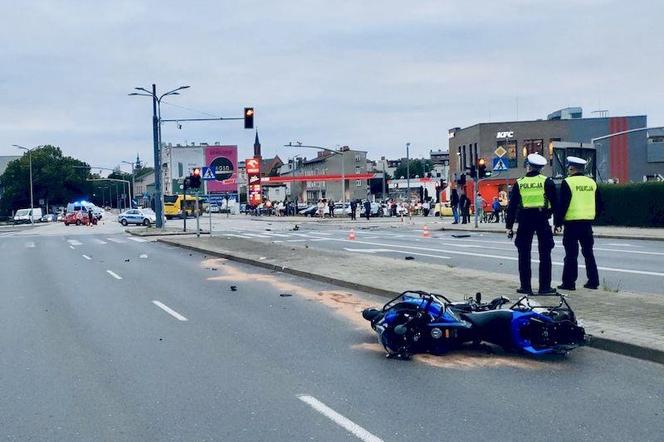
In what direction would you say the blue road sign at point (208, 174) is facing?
toward the camera

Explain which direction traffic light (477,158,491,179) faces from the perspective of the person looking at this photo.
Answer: facing the viewer

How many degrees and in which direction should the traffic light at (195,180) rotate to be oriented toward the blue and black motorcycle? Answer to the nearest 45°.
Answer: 0° — it already faces it

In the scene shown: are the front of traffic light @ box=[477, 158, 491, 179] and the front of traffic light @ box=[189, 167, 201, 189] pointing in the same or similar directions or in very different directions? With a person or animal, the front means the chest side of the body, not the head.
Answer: same or similar directions

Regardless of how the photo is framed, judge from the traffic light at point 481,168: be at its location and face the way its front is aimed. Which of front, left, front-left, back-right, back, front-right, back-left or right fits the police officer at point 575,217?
front

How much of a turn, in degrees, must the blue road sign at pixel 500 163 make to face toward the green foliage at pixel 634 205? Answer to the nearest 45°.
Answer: approximately 90° to its left

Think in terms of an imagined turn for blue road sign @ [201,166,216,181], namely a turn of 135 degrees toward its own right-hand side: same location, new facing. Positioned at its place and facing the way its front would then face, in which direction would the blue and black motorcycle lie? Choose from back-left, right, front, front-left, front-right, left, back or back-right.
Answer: back-left

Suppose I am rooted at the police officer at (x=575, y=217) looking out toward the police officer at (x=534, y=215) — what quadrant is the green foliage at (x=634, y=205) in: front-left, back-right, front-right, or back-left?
back-right

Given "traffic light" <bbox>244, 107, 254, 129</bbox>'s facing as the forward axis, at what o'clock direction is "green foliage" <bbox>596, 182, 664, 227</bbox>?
The green foliage is roughly at 10 o'clock from the traffic light.

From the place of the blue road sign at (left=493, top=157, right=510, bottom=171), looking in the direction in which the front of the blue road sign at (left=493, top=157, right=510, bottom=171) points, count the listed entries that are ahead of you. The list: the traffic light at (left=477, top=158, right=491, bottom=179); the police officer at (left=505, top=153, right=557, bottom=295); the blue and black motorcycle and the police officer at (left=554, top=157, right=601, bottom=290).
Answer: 3
